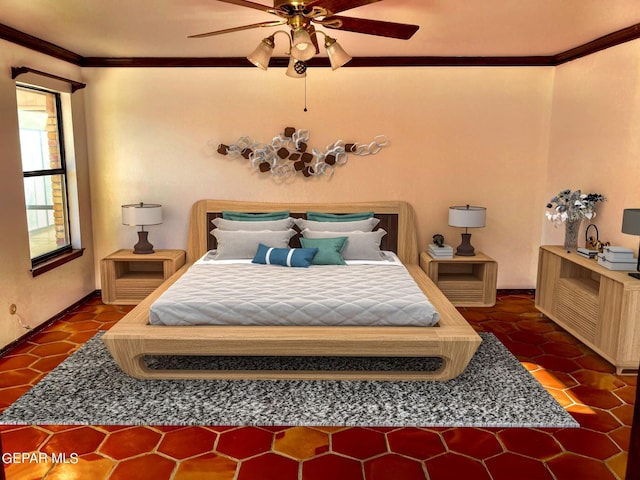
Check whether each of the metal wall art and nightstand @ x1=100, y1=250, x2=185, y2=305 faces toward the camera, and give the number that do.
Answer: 2

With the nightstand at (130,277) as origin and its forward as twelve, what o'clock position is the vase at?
The vase is roughly at 10 o'clock from the nightstand.

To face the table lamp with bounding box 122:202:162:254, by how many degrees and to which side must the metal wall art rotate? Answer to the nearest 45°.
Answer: approximately 90° to its right

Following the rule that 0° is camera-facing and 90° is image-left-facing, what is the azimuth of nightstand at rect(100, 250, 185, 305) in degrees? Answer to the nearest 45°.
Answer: approximately 0°

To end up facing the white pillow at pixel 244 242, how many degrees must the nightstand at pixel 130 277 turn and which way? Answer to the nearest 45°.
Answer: approximately 45° to its left

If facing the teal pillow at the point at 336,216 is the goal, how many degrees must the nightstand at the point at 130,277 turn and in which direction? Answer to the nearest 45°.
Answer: approximately 90° to its left

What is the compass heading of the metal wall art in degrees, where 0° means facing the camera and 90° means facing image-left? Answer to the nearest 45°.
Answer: approximately 0°

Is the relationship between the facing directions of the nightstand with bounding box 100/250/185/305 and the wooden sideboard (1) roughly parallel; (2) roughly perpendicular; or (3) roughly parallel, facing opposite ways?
roughly perpendicular
